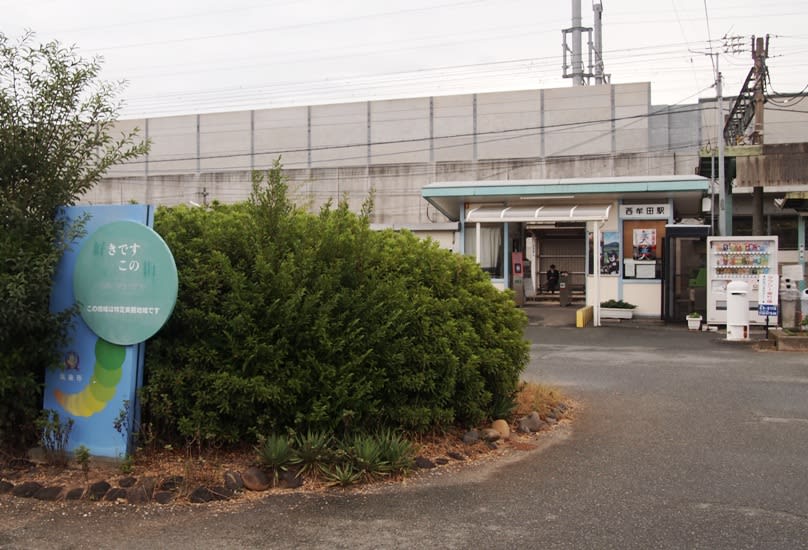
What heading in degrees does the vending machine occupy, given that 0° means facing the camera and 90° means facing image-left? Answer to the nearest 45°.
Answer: approximately 0°

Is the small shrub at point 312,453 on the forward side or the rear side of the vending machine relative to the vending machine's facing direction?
on the forward side

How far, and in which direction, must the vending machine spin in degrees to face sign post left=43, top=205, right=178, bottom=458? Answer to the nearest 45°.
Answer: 0° — it already faces it

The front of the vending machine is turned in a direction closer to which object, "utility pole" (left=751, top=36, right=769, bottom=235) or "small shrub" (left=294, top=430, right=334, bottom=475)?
the small shrub

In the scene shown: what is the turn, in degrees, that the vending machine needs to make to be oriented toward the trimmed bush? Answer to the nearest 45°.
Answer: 0° — it already faces it

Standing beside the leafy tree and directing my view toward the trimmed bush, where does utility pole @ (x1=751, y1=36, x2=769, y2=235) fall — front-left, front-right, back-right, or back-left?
front-left

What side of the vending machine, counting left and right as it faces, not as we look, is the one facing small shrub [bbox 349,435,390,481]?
front

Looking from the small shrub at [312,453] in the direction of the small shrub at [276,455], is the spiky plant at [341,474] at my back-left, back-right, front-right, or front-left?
back-left

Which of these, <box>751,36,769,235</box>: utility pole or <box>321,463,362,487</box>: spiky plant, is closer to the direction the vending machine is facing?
the spiky plant

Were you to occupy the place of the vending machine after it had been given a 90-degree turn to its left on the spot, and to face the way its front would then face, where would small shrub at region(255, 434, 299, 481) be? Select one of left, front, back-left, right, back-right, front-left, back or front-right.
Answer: right

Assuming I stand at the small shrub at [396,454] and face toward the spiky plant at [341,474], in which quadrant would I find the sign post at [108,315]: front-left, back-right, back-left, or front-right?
front-right

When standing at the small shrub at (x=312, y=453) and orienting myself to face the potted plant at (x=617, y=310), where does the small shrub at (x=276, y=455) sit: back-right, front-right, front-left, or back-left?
back-left

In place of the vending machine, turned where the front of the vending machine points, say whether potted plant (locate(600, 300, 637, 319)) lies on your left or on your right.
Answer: on your right

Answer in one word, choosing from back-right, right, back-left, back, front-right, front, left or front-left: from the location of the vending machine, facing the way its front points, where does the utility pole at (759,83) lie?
back

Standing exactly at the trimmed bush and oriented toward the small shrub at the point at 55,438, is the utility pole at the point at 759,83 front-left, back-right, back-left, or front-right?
back-right

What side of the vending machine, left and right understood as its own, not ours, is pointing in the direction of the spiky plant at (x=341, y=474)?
front
